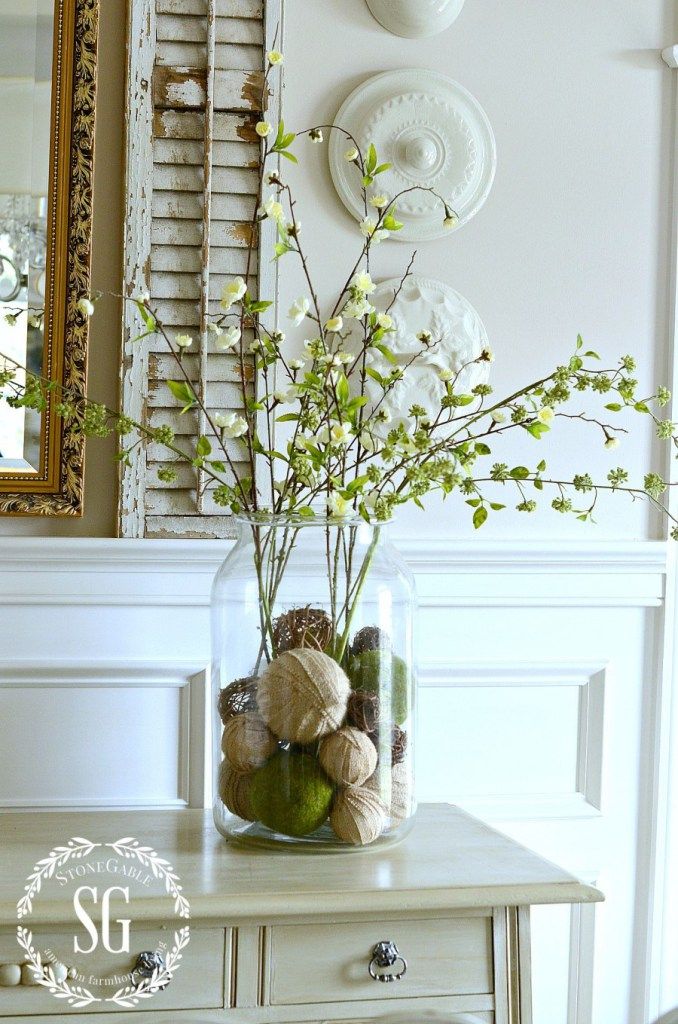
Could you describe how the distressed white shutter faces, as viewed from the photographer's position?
facing the viewer

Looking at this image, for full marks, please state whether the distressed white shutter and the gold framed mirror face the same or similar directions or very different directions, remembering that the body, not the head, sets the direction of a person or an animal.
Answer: same or similar directions

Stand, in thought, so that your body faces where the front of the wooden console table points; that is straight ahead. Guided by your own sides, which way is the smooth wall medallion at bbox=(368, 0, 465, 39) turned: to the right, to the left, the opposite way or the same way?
the same way

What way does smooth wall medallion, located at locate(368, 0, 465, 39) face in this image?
toward the camera

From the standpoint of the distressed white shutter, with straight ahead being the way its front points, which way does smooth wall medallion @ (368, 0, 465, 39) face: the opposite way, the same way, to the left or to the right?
the same way

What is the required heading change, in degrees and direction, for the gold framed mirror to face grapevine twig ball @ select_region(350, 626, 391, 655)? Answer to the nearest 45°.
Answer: approximately 45° to its left

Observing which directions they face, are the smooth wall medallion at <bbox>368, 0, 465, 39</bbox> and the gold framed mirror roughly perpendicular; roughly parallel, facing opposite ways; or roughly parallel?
roughly parallel

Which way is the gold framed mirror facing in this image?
toward the camera
